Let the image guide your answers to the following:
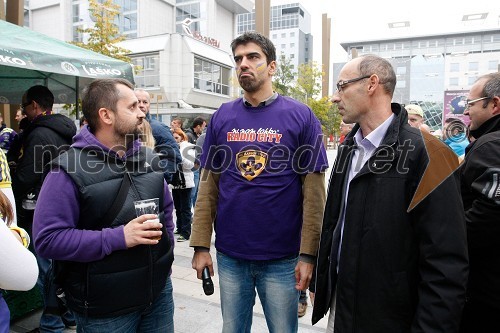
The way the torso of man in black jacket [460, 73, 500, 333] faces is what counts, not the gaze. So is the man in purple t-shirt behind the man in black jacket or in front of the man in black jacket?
in front

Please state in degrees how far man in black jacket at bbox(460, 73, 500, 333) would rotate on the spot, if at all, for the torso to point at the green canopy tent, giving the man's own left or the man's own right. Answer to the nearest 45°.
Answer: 0° — they already face it

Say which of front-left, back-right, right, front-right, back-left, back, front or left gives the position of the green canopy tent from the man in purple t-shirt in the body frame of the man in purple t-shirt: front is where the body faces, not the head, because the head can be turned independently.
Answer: back-right

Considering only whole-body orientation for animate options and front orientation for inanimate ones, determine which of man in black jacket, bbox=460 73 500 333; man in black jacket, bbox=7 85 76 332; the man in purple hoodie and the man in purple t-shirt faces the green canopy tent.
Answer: man in black jacket, bbox=460 73 500 333

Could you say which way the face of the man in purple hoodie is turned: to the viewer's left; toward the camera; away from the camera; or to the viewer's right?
to the viewer's right

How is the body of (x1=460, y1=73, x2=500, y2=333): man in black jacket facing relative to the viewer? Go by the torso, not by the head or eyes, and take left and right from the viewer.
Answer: facing to the left of the viewer

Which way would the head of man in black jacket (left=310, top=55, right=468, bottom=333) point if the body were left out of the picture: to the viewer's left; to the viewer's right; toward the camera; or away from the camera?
to the viewer's left

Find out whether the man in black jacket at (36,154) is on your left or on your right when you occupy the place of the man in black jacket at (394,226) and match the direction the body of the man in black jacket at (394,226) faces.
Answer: on your right

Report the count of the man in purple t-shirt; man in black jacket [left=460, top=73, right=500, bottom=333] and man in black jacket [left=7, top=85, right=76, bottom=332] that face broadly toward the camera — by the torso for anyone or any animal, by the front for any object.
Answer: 1

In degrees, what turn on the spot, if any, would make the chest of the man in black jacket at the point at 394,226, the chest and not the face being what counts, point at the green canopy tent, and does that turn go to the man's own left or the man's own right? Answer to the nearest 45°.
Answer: approximately 45° to the man's own right

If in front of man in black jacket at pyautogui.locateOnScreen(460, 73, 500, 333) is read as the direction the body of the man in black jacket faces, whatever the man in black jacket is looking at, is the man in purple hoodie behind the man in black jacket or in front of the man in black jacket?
in front

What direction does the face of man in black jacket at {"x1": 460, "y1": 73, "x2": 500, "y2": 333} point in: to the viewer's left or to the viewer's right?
to the viewer's left

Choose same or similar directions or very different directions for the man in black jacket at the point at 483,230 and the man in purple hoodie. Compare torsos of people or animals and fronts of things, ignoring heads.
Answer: very different directions
